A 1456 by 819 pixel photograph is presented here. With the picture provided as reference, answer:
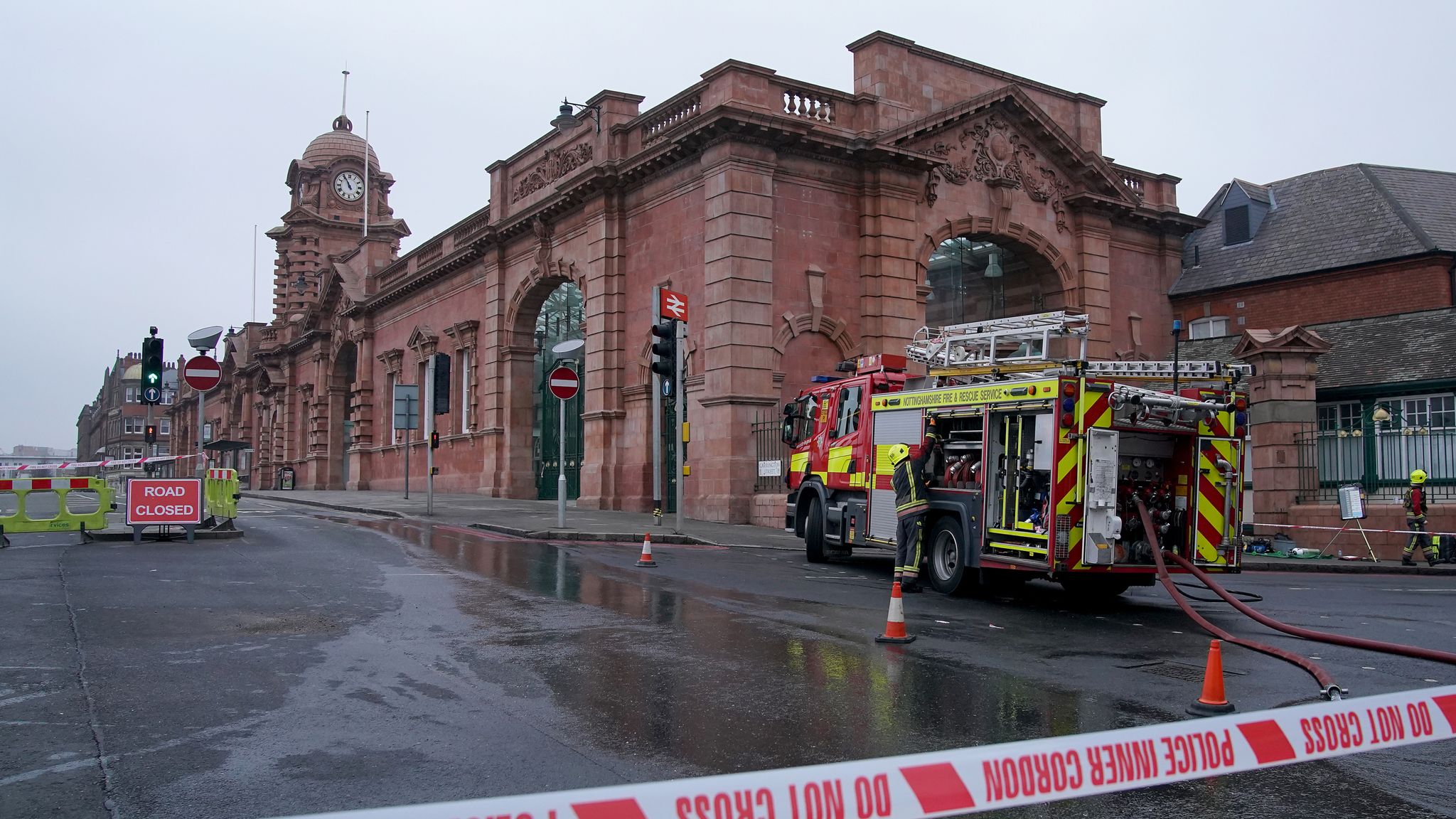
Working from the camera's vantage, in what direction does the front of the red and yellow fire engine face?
facing away from the viewer and to the left of the viewer

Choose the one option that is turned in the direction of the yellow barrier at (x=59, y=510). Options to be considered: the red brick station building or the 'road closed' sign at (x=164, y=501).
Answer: the red brick station building

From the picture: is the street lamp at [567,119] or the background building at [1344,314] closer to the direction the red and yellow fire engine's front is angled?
the street lamp

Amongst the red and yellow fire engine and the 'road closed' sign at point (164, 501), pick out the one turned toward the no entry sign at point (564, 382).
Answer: the red and yellow fire engine

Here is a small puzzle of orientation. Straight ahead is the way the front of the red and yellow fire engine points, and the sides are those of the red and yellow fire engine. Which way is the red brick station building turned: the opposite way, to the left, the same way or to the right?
to the left

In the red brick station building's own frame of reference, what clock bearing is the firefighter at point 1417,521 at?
The firefighter is roughly at 9 o'clock from the red brick station building.

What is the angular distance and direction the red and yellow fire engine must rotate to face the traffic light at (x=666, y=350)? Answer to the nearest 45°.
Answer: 0° — it already faces it

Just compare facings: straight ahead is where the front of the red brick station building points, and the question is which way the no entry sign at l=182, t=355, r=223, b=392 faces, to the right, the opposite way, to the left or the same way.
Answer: to the left

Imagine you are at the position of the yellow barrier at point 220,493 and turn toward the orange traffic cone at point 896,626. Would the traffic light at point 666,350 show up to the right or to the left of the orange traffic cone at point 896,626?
left

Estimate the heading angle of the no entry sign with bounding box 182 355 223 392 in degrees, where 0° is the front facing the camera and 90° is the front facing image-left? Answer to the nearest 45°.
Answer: approximately 0°

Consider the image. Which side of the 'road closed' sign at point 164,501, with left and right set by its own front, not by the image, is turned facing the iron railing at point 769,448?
left

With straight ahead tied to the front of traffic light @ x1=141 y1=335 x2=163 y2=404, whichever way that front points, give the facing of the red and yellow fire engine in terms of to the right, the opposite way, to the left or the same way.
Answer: the opposite way

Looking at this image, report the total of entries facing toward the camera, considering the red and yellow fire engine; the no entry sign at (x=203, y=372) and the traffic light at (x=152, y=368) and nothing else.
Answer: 2

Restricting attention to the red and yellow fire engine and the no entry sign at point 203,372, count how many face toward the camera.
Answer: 1
